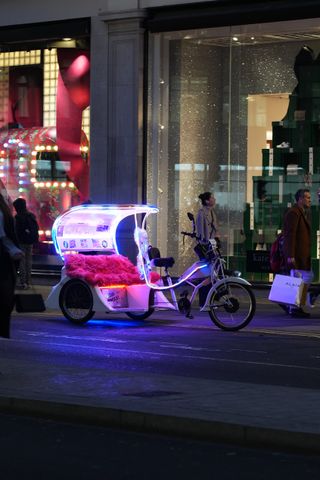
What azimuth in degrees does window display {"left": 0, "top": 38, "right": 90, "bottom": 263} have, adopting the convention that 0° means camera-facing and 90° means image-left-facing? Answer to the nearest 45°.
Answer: approximately 0°

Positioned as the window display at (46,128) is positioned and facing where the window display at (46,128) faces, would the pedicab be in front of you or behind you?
in front

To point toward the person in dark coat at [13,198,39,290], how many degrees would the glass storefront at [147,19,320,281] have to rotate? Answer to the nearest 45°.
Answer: approximately 90° to its right

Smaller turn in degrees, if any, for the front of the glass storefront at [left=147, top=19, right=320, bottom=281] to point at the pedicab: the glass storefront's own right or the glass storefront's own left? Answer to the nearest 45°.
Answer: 0° — it already faces it

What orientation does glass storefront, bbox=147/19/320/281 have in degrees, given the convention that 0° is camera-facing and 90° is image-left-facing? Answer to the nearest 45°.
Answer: approximately 0°

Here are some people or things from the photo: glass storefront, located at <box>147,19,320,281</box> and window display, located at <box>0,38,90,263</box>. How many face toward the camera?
2

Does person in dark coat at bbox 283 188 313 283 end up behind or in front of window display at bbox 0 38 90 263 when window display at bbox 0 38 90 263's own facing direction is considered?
in front
